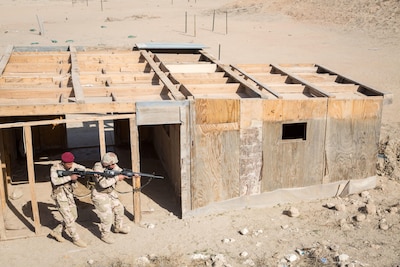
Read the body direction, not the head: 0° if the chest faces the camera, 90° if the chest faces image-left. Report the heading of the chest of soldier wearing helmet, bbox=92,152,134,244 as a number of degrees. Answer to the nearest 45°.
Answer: approximately 315°

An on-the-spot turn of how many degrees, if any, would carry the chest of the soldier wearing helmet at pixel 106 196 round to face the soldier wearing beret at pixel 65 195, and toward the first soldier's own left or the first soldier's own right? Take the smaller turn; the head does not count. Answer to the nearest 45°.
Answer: approximately 135° to the first soldier's own right

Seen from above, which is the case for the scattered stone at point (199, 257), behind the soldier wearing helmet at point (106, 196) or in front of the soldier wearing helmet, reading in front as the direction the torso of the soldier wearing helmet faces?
in front

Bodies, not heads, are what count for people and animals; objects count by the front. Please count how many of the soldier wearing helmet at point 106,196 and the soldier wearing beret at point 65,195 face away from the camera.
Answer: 0

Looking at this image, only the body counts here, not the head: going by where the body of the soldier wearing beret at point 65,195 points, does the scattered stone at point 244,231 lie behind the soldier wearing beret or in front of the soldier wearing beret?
in front

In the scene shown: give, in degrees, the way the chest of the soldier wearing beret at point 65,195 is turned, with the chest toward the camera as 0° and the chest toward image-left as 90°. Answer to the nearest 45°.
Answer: approximately 315°

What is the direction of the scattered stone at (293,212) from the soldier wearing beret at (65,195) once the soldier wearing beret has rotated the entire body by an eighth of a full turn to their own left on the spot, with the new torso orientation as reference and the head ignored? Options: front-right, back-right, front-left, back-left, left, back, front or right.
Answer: front

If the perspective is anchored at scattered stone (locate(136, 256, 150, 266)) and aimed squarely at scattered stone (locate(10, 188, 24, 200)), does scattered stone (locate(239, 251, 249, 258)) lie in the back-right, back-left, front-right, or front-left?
back-right

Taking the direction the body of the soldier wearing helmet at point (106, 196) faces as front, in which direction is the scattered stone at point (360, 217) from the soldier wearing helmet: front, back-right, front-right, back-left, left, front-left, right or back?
front-left

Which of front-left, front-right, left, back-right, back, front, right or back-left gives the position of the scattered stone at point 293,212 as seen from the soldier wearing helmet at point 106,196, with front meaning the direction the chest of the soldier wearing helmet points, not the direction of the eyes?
front-left

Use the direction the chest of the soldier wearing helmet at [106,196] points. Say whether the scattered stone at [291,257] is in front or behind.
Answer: in front
